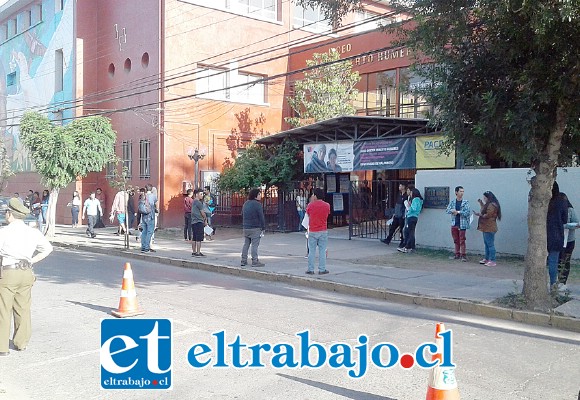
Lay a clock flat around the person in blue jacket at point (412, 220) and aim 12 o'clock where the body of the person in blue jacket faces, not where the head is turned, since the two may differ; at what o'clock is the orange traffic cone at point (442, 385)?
The orange traffic cone is roughly at 9 o'clock from the person in blue jacket.

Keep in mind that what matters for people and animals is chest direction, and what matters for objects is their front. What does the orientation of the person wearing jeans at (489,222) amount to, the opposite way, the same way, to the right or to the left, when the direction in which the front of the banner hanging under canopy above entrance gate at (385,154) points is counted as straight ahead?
to the right

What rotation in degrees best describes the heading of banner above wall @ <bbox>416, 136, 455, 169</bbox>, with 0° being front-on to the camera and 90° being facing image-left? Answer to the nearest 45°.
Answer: approximately 0°

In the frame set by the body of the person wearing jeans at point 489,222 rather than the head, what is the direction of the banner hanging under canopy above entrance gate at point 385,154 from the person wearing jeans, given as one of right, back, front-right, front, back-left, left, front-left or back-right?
front-right

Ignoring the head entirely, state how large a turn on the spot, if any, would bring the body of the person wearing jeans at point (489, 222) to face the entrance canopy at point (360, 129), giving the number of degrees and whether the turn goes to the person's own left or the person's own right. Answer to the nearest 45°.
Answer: approximately 45° to the person's own right

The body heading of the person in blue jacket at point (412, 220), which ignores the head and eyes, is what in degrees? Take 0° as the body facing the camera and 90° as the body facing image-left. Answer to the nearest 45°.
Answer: approximately 90°

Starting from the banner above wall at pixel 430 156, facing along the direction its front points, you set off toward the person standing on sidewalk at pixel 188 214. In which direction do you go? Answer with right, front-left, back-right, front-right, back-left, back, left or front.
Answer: right

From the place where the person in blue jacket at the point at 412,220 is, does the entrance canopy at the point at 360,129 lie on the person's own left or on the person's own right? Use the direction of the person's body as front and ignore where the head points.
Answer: on the person's own right

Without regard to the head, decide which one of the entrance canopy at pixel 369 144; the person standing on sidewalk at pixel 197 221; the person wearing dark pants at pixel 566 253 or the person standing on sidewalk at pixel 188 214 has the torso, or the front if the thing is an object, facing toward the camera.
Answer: the entrance canopy

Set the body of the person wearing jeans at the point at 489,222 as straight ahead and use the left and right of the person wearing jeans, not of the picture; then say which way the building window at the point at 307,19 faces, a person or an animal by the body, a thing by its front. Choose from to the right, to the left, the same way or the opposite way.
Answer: to the left
